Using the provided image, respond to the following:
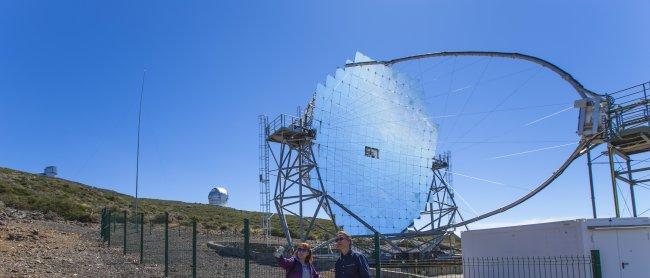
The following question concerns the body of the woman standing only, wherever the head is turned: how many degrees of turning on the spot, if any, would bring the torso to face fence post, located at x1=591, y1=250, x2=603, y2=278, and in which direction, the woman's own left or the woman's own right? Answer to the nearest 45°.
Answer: approximately 135° to the woman's own left

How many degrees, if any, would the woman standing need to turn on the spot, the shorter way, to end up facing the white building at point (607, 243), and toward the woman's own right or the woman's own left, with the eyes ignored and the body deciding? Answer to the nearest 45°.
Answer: approximately 135° to the woman's own left

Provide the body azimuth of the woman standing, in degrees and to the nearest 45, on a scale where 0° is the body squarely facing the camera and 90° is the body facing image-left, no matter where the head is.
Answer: approximately 0°
